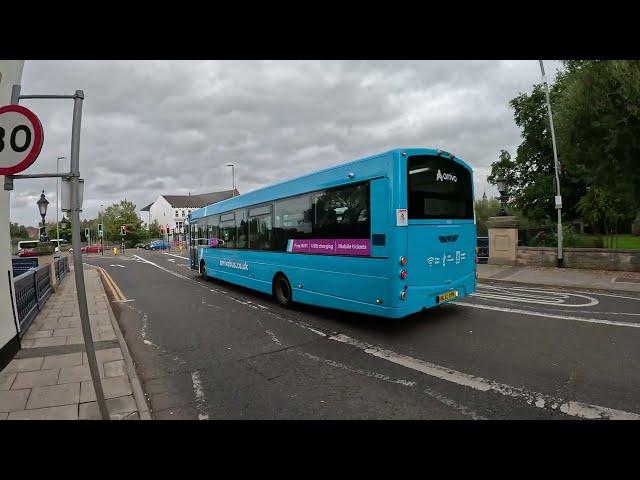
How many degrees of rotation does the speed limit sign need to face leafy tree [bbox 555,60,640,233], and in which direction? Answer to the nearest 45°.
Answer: approximately 90° to its left

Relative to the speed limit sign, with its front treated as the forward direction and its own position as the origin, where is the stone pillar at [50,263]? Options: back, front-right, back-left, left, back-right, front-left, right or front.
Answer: back

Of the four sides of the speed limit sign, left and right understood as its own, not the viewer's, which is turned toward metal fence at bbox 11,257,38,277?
back

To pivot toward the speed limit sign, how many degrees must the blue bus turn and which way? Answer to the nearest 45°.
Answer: approximately 90° to its left

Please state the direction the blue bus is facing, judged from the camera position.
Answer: facing away from the viewer and to the left of the viewer

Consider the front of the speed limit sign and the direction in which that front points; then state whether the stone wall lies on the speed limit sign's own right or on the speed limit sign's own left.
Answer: on the speed limit sign's own left

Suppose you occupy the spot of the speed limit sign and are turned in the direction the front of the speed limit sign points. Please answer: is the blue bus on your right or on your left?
on your left

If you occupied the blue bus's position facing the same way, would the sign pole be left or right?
on its left

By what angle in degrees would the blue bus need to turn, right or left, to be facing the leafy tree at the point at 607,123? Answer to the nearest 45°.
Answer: approximately 90° to its right

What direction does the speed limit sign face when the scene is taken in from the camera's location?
facing the viewer

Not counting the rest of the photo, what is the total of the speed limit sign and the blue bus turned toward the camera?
1

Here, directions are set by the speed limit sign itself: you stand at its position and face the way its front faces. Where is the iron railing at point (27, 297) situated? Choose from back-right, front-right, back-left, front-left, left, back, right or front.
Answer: back

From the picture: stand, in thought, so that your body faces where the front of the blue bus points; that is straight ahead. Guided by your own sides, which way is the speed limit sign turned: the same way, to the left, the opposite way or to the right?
the opposite way
